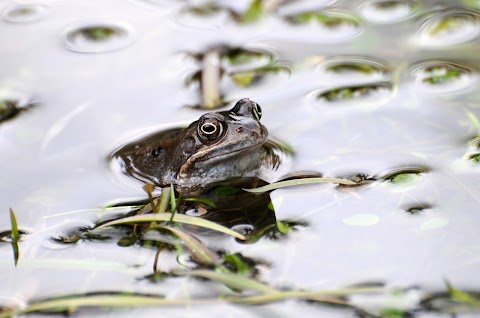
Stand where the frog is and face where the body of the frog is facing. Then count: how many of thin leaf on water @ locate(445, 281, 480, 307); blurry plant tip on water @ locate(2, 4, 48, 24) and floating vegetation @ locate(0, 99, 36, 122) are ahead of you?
1

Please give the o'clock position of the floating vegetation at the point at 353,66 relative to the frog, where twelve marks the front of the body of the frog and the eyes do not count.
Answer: The floating vegetation is roughly at 10 o'clock from the frog.

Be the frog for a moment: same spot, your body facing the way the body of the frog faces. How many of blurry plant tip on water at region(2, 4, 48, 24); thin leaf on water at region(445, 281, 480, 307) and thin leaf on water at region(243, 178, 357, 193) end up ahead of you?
2

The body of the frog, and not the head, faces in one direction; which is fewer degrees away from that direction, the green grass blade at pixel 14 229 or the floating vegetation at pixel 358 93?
the floating vegetation

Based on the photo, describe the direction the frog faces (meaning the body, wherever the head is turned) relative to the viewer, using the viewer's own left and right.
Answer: facing the viewer and to the right of the viewer

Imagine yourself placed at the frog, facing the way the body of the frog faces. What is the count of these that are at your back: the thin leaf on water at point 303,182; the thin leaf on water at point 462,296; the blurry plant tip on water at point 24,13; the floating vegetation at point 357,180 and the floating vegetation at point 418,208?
1

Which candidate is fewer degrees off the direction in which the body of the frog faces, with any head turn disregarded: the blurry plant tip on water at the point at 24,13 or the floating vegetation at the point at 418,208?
the floating vegetation

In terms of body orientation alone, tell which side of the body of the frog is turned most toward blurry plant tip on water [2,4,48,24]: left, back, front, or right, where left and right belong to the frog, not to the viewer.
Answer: back

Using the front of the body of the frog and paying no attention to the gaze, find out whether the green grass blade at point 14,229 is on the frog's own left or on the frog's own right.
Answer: on the frog's own right

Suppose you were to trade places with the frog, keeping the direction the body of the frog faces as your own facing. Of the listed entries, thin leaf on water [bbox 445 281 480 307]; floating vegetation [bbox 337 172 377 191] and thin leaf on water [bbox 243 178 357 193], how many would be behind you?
0

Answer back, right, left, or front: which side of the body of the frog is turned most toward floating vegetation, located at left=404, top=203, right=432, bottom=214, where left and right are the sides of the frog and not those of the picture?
front
